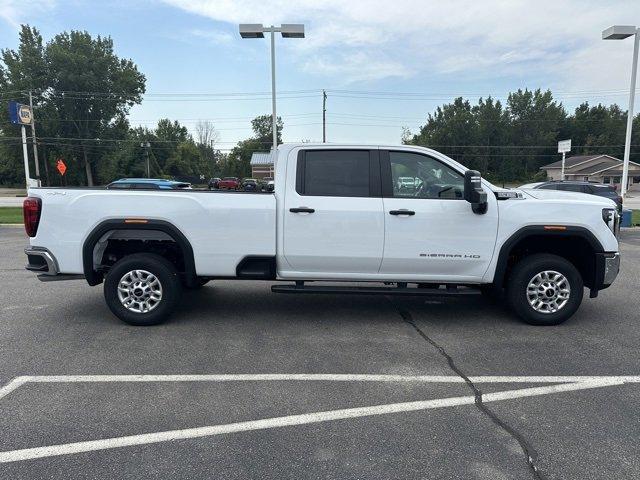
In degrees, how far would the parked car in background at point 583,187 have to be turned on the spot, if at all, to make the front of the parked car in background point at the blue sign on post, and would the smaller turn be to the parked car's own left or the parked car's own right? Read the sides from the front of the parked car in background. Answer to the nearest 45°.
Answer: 0° — it already faces it

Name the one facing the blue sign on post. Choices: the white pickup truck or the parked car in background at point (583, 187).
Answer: the parked car in background

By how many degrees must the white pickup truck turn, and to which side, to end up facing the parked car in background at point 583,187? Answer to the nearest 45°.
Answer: approximately 45° to its left

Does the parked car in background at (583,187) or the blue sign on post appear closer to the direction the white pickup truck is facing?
the parked car in background

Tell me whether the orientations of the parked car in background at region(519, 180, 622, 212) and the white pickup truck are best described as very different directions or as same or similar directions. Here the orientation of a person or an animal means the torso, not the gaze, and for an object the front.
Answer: very different directions

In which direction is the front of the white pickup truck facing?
to the viewer's right

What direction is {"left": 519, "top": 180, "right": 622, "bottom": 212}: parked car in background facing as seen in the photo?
to the viewer's left

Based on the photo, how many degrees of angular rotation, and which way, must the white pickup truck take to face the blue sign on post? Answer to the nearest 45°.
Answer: approximately 135° to its left

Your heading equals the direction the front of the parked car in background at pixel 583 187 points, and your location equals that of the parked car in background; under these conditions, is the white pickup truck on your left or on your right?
on your left
